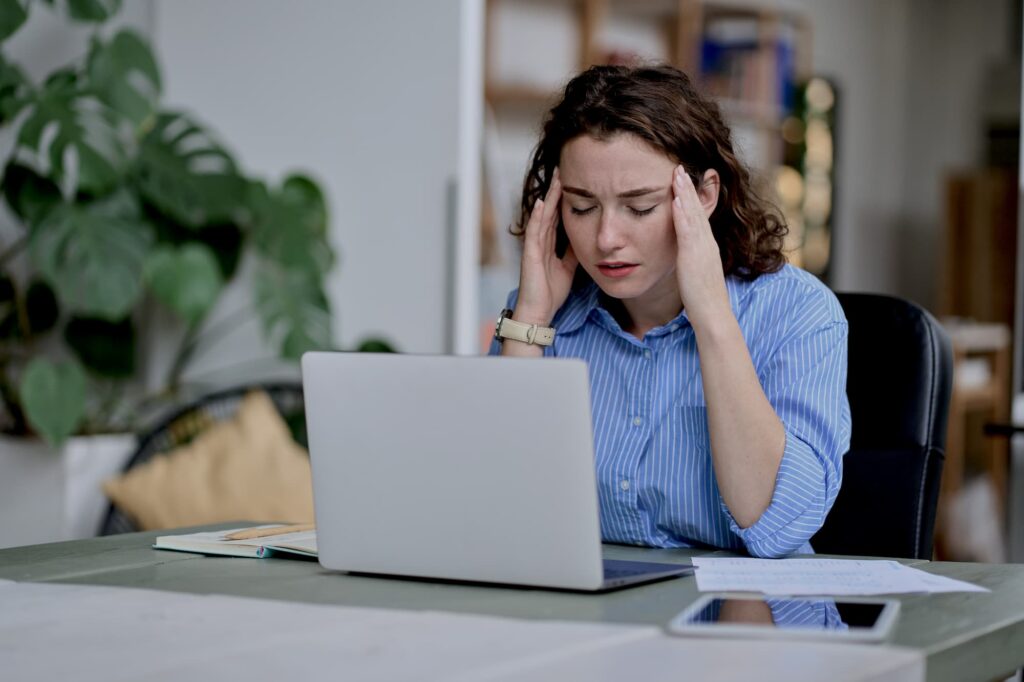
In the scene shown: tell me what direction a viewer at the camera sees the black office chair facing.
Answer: facing the viewer and to the left of the viewer

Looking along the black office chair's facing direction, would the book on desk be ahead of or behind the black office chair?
ahead

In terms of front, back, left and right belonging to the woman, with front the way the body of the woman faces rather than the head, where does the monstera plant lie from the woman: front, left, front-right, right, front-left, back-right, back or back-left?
right

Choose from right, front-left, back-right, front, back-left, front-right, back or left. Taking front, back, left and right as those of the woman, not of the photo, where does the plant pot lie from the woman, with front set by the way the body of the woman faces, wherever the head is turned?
right

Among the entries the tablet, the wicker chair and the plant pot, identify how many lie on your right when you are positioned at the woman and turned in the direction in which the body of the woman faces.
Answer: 2

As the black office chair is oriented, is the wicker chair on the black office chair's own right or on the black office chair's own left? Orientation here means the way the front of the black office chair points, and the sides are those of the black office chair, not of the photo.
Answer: on the black office chair's own right

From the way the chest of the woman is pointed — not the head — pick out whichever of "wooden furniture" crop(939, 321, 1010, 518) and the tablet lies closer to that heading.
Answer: the tablet

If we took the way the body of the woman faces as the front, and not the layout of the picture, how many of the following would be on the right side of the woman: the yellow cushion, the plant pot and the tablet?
2

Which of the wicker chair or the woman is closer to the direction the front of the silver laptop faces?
the woman

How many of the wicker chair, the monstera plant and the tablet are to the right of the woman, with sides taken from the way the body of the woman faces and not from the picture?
2

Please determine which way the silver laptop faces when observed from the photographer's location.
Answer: facing away from the viewer and to the right of the viewer

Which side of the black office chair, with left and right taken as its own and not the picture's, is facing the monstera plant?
right

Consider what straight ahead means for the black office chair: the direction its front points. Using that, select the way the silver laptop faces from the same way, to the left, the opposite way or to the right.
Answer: the opposite way
